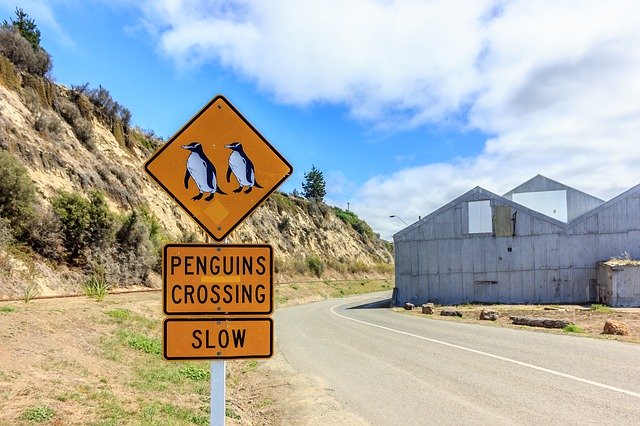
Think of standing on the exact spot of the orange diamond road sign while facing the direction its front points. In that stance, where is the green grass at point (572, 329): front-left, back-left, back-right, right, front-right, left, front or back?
back-left

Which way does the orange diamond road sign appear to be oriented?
toward the camera

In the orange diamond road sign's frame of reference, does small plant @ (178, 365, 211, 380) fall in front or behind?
behind

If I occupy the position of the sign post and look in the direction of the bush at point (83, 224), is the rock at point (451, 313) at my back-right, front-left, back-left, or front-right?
front-right

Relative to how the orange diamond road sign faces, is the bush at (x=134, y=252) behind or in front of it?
behind

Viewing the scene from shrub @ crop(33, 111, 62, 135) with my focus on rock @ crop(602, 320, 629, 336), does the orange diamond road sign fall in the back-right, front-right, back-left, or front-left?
front-right

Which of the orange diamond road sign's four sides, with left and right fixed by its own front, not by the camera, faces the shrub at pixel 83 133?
back

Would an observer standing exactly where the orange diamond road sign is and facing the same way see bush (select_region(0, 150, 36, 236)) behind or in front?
behind

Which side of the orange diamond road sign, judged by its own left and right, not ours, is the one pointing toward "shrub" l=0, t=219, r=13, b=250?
back

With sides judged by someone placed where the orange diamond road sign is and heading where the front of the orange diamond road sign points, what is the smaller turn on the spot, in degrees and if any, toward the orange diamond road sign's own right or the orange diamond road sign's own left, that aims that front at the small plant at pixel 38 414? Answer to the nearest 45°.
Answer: approximately 135° to the orange diamond road sign's own right

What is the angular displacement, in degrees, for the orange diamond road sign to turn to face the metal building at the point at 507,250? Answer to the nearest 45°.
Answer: approximately 135° to its left
